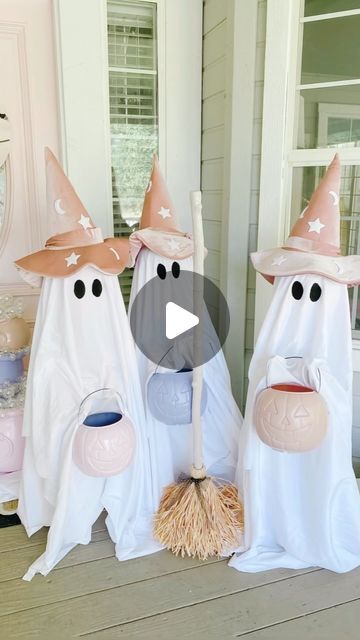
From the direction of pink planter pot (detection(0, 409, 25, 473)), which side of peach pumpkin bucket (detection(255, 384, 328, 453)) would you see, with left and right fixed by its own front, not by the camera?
right

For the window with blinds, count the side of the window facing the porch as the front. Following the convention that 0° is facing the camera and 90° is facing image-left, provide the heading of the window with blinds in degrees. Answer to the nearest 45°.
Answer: approximately 0°

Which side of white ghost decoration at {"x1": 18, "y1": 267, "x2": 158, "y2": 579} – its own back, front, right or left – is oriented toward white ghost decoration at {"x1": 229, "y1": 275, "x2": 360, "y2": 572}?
left
